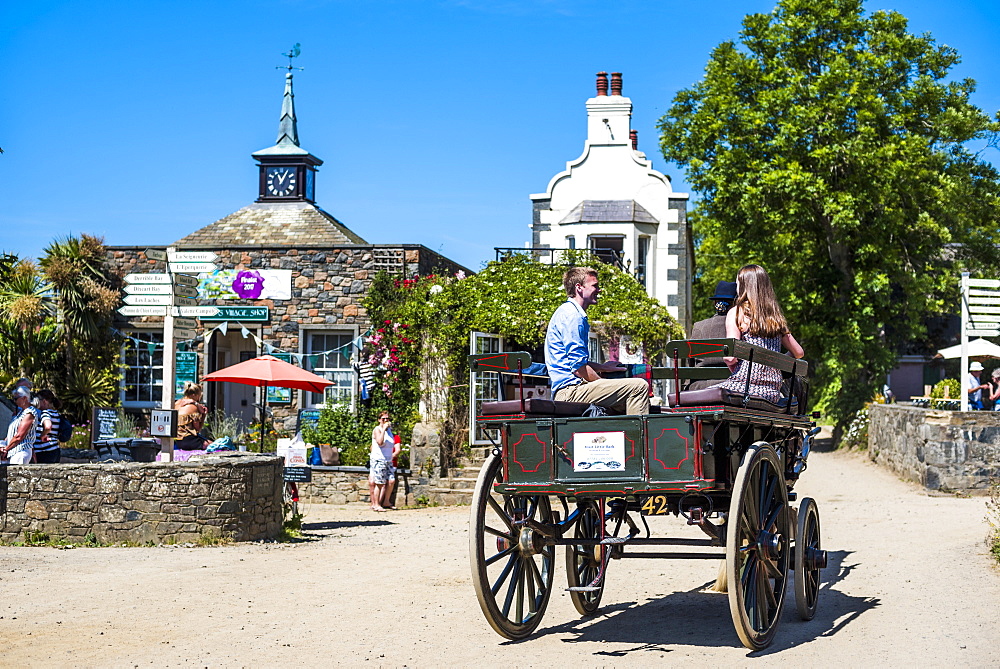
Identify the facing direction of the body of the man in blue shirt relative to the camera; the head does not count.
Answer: to the viewer's right

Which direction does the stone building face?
toward the camera

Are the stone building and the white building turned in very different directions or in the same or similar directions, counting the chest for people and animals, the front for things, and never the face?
same or similar directions

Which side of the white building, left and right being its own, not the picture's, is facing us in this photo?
front

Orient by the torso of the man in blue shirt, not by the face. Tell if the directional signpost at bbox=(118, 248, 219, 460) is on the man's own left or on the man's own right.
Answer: on the man's own left

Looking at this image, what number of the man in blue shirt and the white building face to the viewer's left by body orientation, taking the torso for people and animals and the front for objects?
0

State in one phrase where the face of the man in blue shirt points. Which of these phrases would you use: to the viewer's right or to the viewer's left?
to the viewer's right

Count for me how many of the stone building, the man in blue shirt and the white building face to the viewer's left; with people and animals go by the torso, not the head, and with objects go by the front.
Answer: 0

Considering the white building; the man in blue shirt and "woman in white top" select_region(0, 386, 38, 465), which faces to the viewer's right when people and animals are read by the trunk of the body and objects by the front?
the man in blue shirt

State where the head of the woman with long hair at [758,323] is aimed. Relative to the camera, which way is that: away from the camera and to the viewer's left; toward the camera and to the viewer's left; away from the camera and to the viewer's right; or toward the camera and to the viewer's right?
away from the camera and to the viewer's left

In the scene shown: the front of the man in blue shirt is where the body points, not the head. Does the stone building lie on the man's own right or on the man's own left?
on the man's own left

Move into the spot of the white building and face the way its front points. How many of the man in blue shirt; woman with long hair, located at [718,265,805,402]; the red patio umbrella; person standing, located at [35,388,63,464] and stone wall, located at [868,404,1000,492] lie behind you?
0

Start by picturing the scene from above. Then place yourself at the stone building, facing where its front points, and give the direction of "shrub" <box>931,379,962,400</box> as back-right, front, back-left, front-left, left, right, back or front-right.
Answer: left

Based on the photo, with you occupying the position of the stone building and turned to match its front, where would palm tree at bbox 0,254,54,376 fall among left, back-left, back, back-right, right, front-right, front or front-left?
right
